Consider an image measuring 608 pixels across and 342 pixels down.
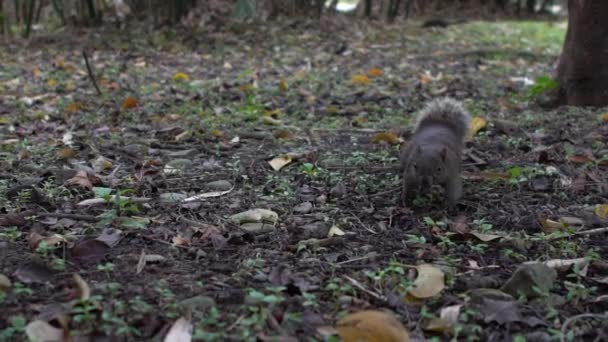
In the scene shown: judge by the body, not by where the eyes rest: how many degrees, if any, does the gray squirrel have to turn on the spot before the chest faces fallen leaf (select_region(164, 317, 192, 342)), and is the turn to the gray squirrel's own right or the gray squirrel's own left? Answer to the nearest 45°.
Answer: approximately 45° to the gray squirrel's own right

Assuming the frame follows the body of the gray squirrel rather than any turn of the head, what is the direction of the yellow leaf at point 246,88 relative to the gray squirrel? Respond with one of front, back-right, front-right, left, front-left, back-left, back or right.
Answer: back-right

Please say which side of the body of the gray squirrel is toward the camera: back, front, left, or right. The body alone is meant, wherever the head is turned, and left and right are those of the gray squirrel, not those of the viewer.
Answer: front

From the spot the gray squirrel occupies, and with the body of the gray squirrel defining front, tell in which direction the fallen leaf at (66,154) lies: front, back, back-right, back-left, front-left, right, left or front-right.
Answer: right

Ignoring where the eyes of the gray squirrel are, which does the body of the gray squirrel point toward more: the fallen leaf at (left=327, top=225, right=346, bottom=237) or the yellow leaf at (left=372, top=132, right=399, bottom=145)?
the fallen leaf

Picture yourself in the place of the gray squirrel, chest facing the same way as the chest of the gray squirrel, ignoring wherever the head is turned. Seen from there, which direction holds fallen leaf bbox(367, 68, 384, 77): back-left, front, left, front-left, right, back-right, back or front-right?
back

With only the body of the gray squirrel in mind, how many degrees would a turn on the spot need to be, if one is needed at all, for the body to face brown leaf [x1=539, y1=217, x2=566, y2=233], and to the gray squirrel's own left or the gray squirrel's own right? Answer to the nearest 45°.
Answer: approximately 45° to the gray squirrel's own left

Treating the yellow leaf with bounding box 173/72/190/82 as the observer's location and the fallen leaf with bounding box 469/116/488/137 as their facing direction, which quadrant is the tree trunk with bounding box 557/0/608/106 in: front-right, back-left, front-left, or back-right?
front-left

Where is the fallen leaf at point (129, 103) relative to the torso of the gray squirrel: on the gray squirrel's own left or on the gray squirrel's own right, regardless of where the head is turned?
on the gray squirrel's own right

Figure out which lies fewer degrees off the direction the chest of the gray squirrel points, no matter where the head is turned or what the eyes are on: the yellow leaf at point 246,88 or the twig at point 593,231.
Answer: the twig

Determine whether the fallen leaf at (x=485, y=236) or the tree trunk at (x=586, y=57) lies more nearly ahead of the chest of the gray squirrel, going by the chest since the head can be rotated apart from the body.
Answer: the fallen leaf

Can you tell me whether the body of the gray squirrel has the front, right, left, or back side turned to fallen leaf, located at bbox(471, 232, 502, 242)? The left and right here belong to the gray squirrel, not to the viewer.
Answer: front

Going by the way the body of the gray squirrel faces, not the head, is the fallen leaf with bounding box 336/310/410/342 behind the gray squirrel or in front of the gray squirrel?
in front

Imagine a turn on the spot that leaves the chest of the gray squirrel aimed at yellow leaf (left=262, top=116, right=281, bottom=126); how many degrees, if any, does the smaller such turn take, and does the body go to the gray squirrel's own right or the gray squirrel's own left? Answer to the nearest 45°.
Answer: approximately 135° to the gray squirrel's own right

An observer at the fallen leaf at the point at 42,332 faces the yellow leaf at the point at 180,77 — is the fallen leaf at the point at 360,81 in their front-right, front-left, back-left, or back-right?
front-right

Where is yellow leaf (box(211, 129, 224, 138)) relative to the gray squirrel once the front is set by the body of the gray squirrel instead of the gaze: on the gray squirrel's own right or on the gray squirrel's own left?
on the gray squirrel's own right

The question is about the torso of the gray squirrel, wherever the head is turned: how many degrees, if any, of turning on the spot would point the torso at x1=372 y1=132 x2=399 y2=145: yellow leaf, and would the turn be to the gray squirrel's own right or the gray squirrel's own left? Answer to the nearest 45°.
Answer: approximately 180°
